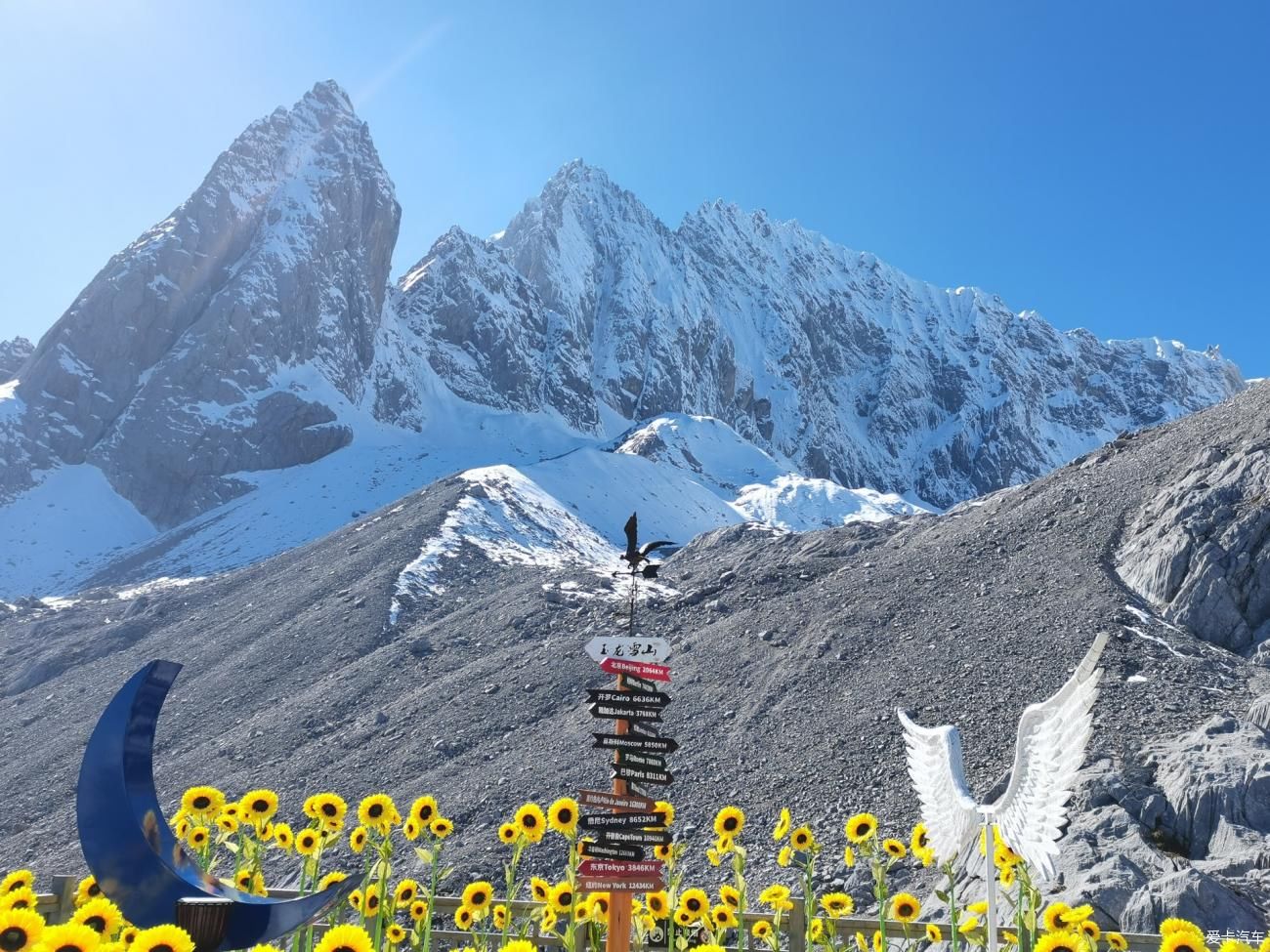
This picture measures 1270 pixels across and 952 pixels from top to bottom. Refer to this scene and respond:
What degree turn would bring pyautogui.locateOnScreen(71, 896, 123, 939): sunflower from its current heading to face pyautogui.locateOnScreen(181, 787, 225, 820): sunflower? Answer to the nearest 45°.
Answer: approximately 180°

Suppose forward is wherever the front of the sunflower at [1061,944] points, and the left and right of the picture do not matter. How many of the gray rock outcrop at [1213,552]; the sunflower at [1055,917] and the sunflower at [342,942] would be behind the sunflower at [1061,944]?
2

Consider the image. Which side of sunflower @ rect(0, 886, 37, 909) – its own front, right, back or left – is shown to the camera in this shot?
front

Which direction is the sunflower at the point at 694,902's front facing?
toward the camera

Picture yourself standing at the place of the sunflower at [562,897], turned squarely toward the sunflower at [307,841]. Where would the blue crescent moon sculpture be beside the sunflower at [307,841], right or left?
left

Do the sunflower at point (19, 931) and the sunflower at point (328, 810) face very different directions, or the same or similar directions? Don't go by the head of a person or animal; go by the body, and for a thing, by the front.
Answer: same or similar directions

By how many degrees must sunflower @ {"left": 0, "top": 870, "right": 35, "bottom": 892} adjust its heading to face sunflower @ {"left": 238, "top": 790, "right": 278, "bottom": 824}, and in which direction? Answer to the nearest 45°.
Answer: approximately 90° to its left

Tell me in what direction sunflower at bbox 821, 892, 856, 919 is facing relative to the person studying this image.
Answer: facing the viewer

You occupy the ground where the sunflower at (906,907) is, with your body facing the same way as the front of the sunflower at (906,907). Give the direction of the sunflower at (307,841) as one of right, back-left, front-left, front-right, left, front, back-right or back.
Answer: right

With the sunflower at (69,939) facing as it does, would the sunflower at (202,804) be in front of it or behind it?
behind

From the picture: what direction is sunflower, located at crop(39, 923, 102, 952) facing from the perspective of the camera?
toward the camera

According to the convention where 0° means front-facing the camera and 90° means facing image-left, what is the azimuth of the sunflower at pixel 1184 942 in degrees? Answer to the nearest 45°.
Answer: approximately 0°

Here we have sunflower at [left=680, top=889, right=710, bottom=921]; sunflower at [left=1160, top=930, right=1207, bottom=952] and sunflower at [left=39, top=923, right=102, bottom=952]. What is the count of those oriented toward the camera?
3

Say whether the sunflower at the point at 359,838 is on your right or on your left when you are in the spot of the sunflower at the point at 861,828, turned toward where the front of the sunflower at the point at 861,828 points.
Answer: on your right
